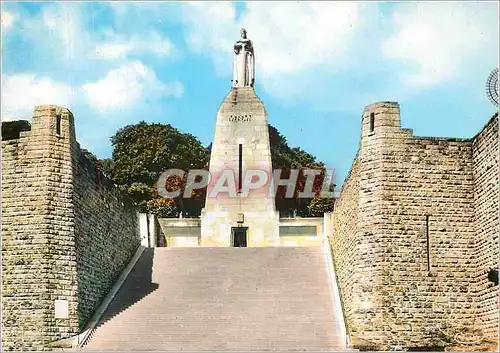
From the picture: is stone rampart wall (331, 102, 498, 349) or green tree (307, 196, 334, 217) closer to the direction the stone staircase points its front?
the stone rampart wall

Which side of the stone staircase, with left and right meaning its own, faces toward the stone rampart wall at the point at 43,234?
right

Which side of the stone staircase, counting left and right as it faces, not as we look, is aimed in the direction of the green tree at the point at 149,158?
back

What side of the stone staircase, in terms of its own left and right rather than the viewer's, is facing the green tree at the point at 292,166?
back

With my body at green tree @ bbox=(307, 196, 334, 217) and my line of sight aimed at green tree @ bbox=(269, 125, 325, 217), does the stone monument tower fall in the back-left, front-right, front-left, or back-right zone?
back-left

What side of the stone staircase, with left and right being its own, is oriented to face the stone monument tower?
back

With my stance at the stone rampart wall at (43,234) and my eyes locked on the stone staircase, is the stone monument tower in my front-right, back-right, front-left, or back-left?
front-left

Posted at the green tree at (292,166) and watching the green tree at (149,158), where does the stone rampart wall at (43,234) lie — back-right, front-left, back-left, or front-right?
front-left

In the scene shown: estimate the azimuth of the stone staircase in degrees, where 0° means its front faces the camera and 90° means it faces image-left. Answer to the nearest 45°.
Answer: approximately 0°

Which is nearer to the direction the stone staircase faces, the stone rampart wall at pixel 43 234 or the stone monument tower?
the stone rampart wall

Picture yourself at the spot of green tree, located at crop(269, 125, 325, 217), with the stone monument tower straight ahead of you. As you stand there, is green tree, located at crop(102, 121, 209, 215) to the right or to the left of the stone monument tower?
right

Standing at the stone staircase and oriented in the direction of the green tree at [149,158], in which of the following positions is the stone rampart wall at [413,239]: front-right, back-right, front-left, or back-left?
back-right
